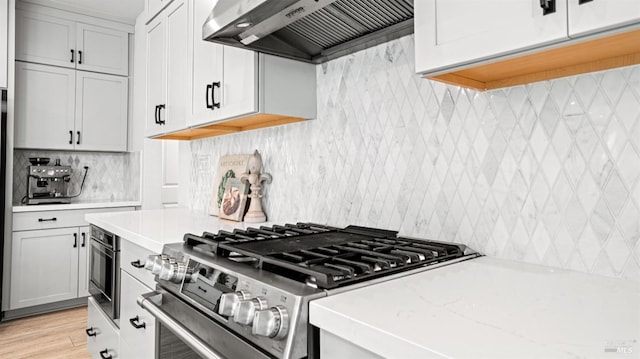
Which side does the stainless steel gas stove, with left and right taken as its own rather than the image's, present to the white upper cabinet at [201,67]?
right

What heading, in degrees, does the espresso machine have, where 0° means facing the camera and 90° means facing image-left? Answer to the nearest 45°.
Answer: approximately 0°

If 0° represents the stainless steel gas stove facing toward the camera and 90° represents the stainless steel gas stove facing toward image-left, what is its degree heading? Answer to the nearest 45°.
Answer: approximately 45°

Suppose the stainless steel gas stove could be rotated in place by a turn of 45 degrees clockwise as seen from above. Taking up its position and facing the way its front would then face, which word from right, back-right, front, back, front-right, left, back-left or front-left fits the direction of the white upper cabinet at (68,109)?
front-right

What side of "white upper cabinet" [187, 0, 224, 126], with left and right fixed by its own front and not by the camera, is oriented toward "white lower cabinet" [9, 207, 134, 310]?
right

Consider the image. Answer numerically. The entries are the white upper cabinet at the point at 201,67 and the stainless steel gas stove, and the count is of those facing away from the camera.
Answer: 0

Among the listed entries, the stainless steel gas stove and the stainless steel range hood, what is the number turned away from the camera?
0
